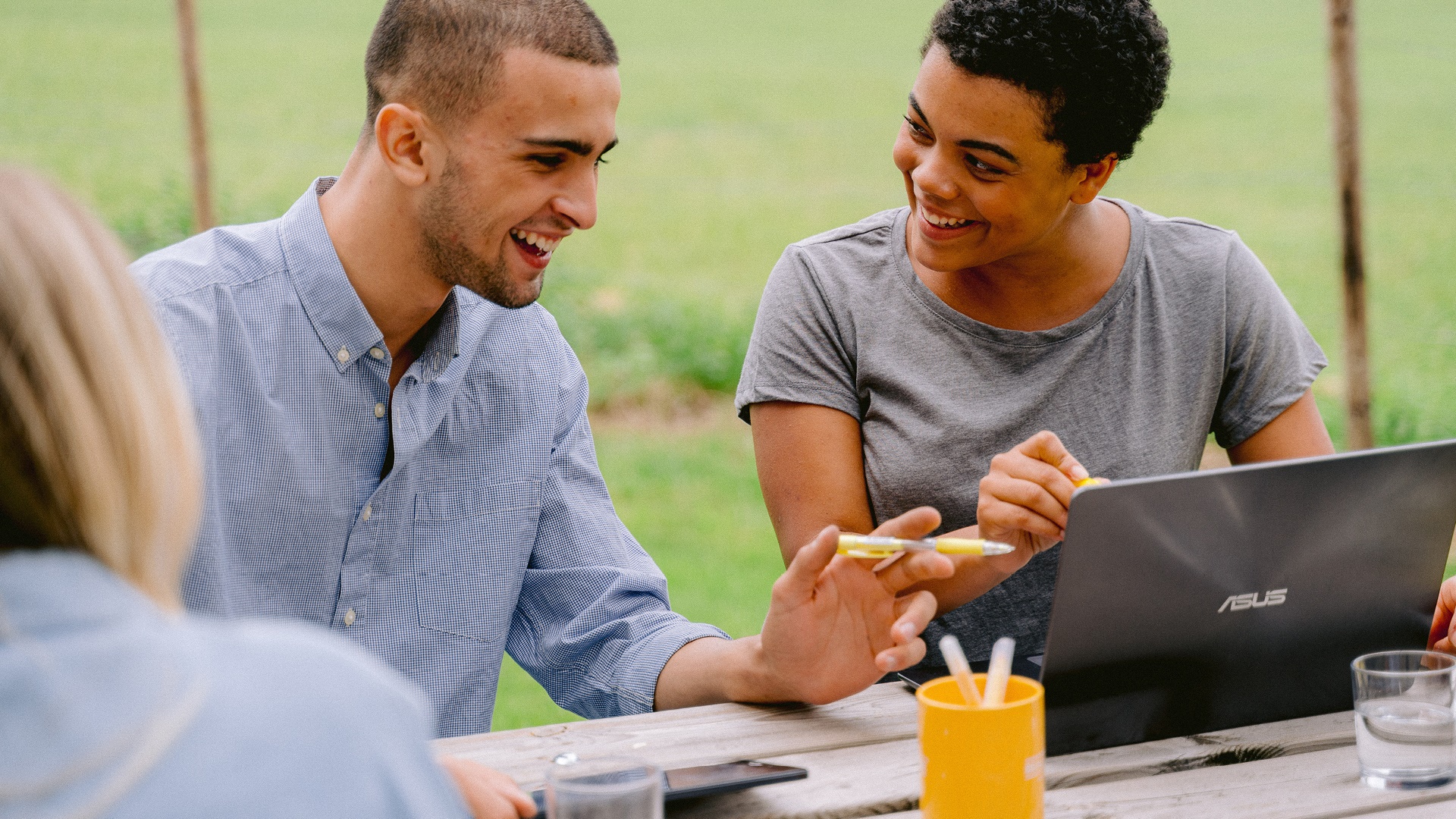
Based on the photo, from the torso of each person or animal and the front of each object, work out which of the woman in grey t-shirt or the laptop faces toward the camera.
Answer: the woman in grey t-shirt

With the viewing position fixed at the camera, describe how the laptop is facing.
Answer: facing away from the viewer and to the left of the viewer

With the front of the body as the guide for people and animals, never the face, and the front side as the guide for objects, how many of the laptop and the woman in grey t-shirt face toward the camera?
1

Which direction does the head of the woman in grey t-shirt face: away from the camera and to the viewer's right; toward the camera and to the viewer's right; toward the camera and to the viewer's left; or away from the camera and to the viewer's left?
toward the camera and to the viewer's left

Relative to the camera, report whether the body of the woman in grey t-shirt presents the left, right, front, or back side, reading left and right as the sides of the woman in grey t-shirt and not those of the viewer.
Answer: front

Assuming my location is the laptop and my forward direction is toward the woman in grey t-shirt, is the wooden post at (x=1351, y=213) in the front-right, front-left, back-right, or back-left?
front-right
